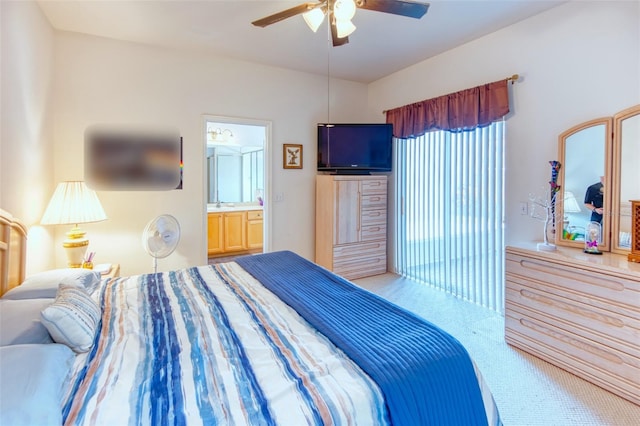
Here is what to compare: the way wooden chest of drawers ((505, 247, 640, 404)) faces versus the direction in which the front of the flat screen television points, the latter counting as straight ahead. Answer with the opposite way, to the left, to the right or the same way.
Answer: to the right

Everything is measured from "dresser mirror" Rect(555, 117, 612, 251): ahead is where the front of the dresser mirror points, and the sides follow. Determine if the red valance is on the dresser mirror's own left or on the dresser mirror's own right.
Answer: on the dresser mirror's own right

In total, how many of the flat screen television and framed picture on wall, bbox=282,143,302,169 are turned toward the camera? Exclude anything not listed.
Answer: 2

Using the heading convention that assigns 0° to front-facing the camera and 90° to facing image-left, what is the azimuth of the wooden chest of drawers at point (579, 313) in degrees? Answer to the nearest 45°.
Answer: approximately 45°

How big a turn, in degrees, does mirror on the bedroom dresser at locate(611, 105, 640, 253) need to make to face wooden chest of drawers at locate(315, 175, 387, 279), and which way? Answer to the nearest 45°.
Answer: approximately 45° to its right

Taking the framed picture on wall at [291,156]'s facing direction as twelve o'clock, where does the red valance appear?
The red valance is roughly at 10 o'clock from the framed picture on wall.

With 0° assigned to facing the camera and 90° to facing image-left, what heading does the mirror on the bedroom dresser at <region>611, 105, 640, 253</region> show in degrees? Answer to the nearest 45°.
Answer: approximately 45°

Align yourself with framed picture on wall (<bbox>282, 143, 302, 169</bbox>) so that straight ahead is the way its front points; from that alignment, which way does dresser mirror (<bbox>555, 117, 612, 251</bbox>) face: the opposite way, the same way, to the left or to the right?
to the right

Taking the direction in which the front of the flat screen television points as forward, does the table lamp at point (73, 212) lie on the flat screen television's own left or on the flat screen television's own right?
on the flat screen television's own right

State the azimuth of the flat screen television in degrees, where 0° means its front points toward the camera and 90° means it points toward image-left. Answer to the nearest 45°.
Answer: approximately 0°
